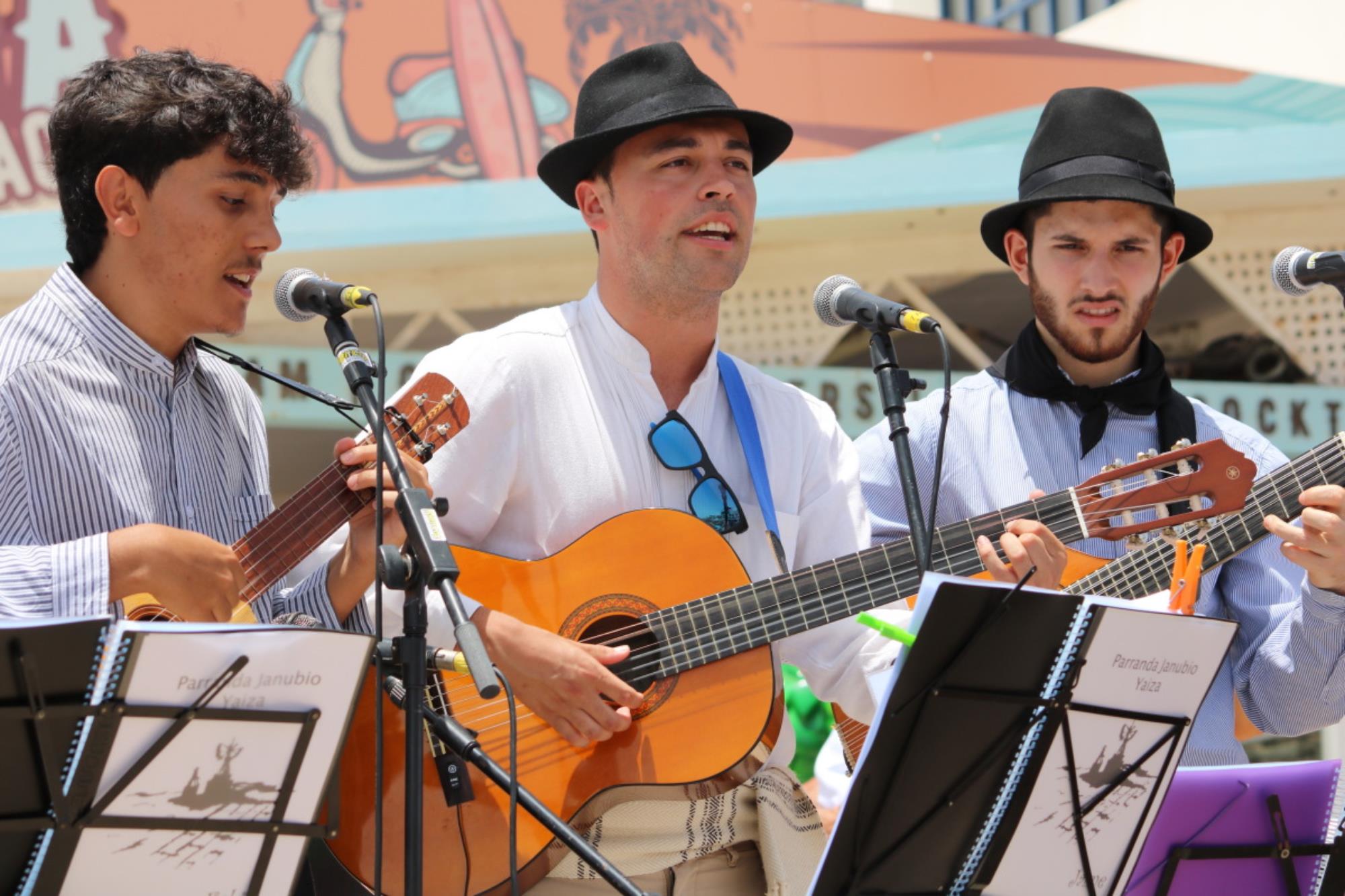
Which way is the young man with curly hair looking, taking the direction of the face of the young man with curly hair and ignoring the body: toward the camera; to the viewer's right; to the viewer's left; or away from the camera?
to the viewer's right

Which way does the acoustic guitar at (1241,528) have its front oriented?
toward the camera

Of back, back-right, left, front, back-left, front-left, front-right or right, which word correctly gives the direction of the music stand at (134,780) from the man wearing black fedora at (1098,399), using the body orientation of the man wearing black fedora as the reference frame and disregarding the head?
front-right

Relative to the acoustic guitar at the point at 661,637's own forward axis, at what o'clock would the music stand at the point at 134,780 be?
The music stand is roughly at 1 o'clock from the acoustic guitar.

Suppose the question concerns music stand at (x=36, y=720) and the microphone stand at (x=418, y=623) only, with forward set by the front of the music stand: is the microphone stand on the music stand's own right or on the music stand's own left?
on the music stand's own right

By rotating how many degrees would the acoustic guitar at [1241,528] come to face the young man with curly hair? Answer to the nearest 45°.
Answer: approximately 45° to its right

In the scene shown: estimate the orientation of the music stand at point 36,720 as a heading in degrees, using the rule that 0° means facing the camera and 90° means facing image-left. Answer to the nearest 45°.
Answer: approximately 180°

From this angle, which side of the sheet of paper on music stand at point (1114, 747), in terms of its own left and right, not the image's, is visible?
front

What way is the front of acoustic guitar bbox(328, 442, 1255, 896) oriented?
toward the camera

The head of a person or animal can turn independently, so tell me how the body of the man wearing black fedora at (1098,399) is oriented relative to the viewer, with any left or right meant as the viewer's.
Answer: facing the viewer

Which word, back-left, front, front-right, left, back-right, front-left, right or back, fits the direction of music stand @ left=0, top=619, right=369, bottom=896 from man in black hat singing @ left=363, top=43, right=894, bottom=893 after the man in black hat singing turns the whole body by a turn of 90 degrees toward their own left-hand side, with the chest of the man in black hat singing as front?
back
